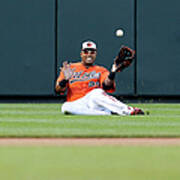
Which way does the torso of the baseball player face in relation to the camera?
toward the camera

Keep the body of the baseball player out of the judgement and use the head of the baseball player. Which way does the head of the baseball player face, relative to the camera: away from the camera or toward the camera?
toward the camera

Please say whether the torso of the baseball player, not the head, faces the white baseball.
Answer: no
